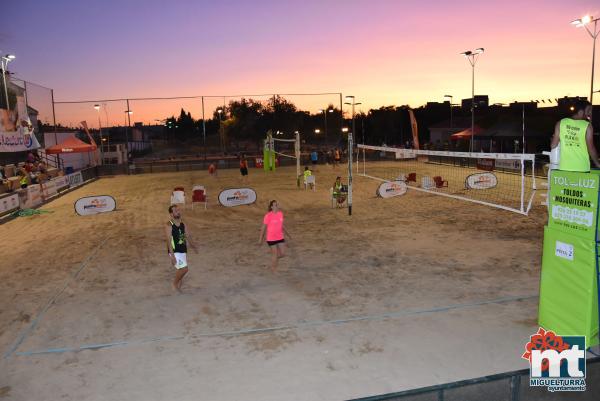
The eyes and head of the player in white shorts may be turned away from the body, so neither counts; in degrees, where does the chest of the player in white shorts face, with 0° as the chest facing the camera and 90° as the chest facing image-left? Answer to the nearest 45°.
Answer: approximately 315°

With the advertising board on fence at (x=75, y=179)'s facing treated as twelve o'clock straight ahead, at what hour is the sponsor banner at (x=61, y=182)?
The sponsor banner is roughly at 2 o'clock from the advertising board on fence.

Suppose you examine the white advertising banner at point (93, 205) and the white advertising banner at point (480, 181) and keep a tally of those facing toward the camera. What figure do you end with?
2

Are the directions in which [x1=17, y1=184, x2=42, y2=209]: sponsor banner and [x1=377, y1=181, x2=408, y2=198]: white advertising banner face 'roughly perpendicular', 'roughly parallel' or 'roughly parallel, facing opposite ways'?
roughly perpendicular

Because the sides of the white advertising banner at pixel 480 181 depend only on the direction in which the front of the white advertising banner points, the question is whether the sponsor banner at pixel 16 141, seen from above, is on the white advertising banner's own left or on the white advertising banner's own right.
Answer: on the white advertising banner's own right

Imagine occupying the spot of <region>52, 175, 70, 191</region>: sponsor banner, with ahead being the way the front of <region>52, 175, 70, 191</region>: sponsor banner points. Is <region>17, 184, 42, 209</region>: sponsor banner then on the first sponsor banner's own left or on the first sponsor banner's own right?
on the first sponsor banner's own right

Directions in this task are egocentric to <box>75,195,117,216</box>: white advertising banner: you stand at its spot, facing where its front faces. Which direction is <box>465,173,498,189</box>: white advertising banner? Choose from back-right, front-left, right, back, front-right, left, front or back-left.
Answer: left

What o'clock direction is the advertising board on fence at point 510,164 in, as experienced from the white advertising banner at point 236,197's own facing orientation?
The advertising board on fence is roughly at 8 o'clock from the white advertising banner.

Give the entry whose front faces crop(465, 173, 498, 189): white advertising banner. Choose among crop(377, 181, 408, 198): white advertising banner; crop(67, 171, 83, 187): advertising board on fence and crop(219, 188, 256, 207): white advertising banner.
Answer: the advertising board on fence

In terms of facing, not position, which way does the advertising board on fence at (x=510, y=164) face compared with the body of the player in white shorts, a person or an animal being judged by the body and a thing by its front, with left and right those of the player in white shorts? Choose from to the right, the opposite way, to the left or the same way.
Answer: to the right

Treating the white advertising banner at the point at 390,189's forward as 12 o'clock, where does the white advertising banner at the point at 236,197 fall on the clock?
the white advertising banner at the point at 236,197 is roughly at 2 o'clock from the white advertising banner at the point at 390,189.

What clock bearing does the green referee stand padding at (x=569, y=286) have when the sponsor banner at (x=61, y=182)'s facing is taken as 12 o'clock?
The green referee stand padding is roughly at 1 o'clock from the sponsor banner.

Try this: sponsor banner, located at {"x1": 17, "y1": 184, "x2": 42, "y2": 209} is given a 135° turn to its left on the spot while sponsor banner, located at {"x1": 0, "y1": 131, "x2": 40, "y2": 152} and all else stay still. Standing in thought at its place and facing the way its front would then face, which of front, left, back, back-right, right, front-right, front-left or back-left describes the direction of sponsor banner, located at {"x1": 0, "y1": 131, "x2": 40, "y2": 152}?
front
